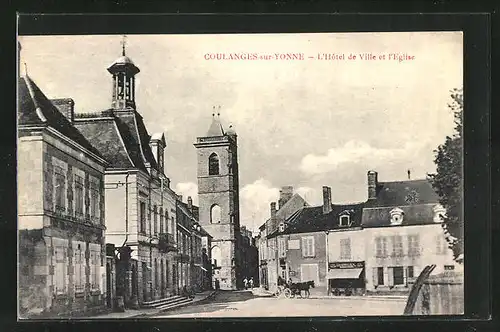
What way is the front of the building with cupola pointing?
to the viewer's right

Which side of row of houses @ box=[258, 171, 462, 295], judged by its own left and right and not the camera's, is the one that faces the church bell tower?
right

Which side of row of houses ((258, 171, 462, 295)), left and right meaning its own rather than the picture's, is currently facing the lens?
front

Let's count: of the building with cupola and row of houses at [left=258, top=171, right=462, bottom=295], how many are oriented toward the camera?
1

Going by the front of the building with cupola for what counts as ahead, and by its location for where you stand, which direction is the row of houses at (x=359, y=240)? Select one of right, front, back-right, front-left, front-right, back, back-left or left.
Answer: front

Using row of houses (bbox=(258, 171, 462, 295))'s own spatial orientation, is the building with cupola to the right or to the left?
on its right
